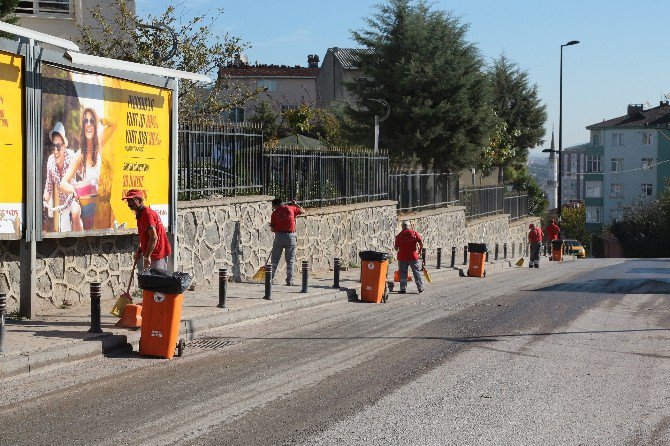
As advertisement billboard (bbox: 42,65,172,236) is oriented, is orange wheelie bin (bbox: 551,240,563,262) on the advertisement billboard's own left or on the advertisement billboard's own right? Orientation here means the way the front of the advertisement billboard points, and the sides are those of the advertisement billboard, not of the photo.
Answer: on the advertisement billboard's own left

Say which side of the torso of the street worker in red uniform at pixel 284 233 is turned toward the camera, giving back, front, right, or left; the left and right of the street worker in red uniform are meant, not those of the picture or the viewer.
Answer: back

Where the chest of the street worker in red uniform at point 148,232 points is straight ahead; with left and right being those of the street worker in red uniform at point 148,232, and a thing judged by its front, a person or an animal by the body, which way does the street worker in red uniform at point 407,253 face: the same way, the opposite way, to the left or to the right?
to the right

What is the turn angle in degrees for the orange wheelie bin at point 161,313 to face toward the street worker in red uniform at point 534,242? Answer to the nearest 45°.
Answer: approximately 180°
